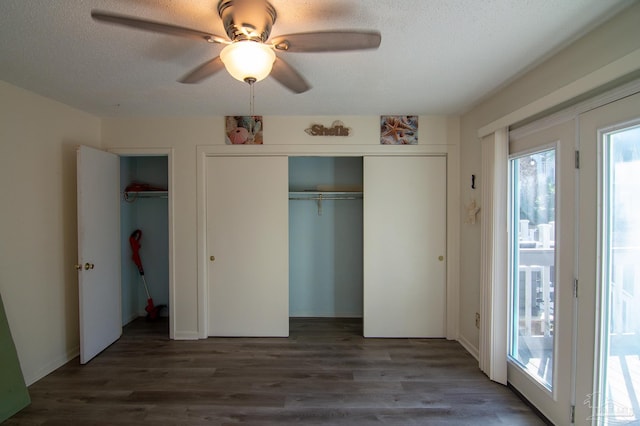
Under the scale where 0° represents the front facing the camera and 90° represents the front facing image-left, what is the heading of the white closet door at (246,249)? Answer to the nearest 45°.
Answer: approximately 0°

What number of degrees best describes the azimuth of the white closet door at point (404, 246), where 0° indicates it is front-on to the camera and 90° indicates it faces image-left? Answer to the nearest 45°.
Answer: approximately 0°

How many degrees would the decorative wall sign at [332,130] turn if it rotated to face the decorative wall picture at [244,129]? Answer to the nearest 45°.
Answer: approximately 90° to its right

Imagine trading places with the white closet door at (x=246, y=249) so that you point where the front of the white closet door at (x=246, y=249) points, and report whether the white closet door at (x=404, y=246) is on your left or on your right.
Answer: on your left

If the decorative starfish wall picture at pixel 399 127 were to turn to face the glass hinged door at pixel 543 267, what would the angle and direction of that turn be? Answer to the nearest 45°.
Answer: approximately 45° to its left

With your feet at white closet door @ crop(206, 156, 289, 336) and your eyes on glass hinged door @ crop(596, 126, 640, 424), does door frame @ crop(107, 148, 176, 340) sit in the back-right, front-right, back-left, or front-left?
back-right

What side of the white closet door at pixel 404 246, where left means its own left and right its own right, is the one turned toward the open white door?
right

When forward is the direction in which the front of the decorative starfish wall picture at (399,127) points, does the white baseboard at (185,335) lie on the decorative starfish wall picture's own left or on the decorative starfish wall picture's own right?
on the decorative starfish wall picture's own right

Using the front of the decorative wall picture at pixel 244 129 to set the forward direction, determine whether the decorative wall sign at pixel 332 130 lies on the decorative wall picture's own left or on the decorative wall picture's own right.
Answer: on the decorative wall picture's own left
